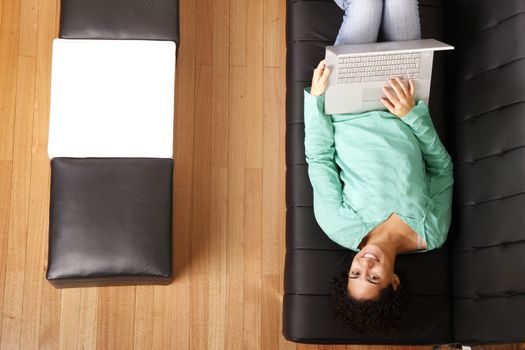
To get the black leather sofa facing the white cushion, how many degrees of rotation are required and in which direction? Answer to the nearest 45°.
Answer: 0° — it already faces it

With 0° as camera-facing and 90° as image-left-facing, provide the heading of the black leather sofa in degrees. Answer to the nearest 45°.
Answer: approximately 90°

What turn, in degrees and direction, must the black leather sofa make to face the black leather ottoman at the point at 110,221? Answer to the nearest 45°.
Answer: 0° — it already faces it
